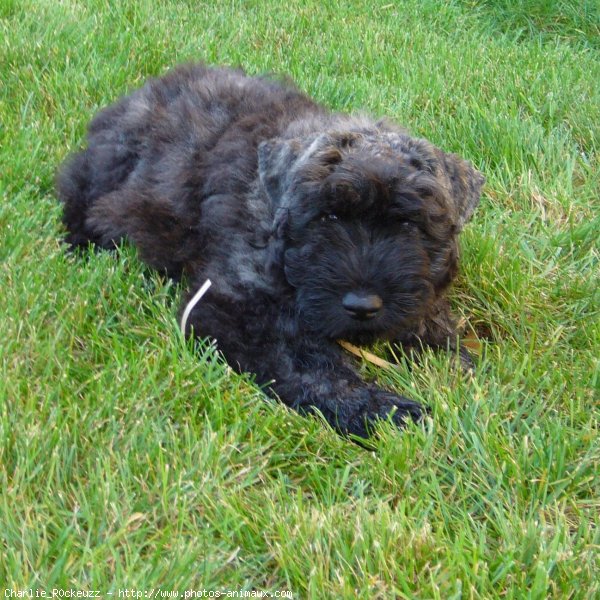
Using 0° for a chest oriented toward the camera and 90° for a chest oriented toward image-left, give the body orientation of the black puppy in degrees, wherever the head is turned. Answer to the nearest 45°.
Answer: approximately 315°
